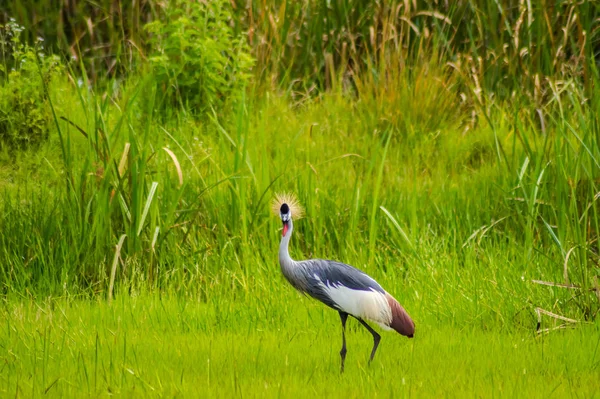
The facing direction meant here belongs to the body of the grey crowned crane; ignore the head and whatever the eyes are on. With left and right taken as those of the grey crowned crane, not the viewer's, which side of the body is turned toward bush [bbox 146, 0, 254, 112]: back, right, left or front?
right

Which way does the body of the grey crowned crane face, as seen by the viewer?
to the viewer's left

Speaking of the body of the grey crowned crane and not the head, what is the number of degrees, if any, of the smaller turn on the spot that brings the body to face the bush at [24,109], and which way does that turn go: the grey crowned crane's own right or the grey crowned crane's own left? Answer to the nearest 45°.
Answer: approximately 45° to the grey crowned crane's own right
